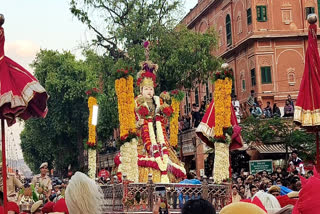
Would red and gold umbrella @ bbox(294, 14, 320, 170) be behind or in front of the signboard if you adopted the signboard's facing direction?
in front

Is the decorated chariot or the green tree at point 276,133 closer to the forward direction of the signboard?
the decorated chariot

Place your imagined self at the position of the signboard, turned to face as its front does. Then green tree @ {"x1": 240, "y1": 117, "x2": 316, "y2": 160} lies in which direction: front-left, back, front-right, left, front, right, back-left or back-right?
back

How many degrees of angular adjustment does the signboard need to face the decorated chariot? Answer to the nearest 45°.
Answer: approximately 45° to its right

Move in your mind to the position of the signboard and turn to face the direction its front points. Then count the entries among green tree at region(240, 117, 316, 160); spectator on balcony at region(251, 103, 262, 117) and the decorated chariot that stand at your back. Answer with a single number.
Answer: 2

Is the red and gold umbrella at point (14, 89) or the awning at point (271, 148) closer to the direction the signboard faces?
the red and gold umbrella

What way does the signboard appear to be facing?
toward the camera

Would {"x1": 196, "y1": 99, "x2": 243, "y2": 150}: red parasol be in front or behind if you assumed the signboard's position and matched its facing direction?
in front

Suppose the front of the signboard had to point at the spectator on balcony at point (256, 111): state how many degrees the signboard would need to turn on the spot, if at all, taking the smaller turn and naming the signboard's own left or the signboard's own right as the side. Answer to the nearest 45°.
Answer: approximately 180°

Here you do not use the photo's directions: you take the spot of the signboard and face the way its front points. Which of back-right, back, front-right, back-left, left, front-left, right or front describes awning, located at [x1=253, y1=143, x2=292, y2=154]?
back

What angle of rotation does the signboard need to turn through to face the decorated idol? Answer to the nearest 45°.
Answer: approximately 45° to its right

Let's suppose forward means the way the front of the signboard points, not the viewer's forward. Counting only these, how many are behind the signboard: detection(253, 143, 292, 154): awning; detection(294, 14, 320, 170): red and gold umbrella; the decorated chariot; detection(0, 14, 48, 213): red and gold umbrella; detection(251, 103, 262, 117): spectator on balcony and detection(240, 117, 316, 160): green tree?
3

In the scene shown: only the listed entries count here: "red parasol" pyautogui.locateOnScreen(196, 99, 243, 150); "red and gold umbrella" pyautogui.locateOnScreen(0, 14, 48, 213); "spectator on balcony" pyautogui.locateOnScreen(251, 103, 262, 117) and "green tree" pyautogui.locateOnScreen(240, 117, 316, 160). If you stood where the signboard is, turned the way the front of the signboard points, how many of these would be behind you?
2

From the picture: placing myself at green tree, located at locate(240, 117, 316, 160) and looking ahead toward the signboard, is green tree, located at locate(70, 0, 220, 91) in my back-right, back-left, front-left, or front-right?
back-right
